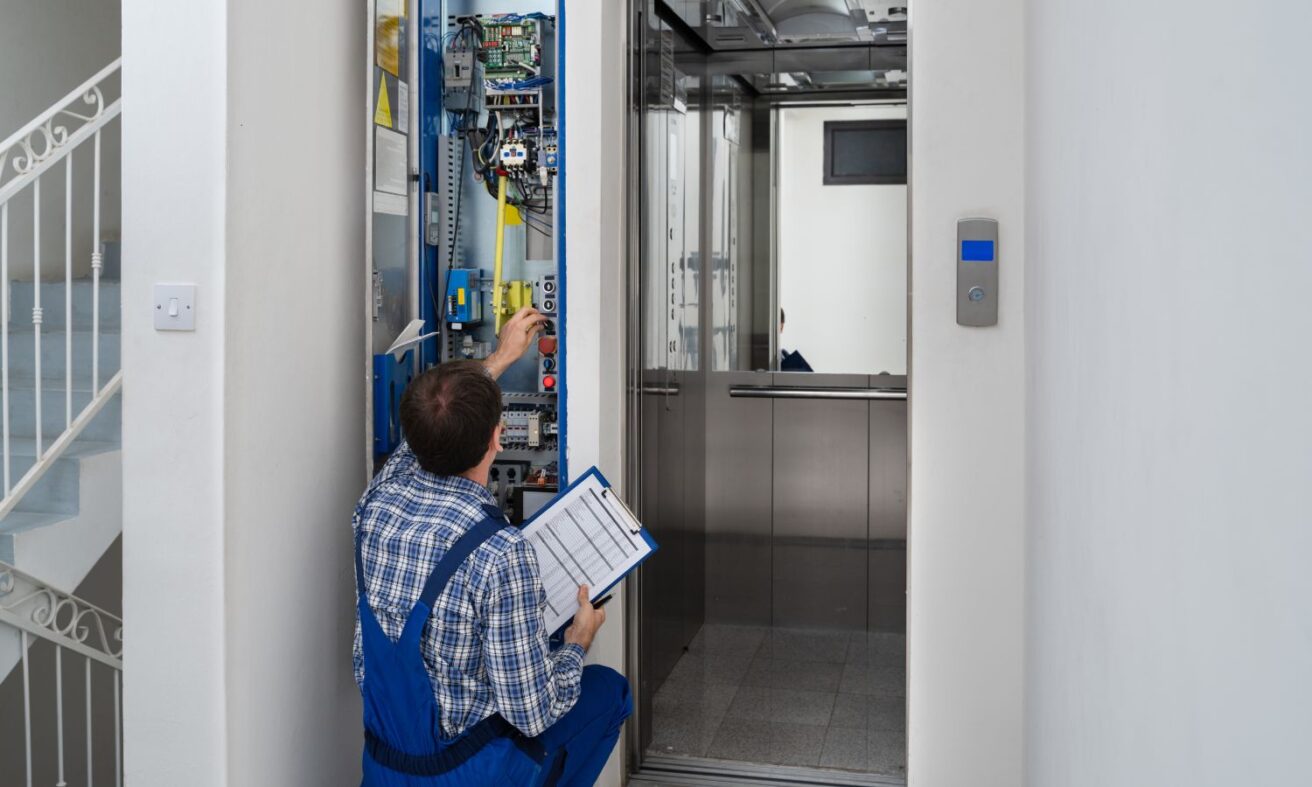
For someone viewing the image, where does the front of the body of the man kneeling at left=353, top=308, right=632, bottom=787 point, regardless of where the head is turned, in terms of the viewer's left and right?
facing away from the viewer and to the right of the viewer

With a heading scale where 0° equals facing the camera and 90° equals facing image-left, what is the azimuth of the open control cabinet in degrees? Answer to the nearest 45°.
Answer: approximately 0°

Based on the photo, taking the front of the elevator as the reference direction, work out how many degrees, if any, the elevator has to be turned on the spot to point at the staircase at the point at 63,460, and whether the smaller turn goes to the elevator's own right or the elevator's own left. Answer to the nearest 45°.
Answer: approximately 45° to the elevator's own right

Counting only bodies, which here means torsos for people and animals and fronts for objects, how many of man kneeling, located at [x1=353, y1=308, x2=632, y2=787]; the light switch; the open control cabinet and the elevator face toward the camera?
3

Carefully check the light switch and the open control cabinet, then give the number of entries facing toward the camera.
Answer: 2
